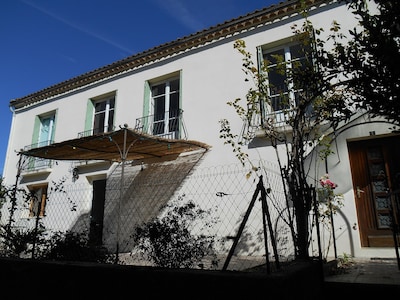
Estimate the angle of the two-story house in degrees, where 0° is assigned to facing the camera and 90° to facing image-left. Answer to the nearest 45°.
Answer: approximately 45°

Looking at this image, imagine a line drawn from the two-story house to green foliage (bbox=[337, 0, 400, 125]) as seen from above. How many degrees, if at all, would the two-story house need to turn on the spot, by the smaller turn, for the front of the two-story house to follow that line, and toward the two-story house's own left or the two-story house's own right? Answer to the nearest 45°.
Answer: approximately 45° to the two-story house's own left

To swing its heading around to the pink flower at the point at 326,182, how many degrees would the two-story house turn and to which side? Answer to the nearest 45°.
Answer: approximately 90° to its left
